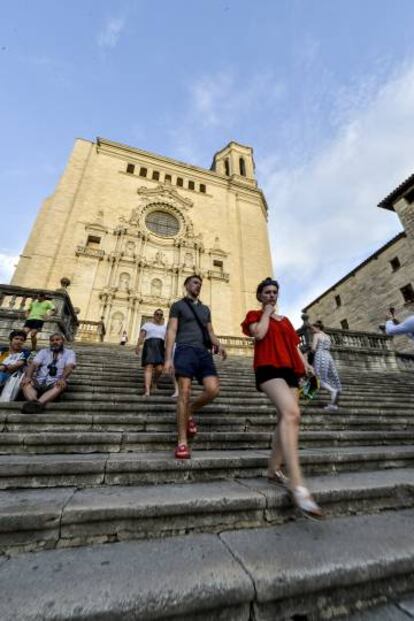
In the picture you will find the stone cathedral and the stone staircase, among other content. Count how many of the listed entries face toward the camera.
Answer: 2

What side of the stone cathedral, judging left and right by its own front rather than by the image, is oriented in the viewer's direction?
front

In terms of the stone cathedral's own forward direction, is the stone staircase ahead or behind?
ahead

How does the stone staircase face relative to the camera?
toward the camera

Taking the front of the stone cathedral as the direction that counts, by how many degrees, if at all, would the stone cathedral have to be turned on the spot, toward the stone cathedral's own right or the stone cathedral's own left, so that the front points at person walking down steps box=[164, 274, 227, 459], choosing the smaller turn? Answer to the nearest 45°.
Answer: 0° — it already faces them

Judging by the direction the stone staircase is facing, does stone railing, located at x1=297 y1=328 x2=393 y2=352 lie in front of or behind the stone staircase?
behind
